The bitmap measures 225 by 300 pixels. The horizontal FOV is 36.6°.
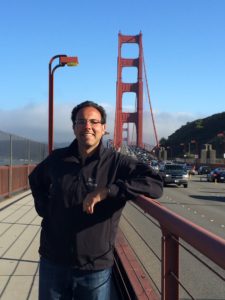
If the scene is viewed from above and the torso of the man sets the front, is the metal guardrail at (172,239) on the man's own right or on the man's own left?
on the man's own left

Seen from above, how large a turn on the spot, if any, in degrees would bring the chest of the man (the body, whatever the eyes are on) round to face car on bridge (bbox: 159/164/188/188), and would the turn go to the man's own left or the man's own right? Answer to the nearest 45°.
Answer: approximately 180°

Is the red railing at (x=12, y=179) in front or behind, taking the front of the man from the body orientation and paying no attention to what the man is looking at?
behind

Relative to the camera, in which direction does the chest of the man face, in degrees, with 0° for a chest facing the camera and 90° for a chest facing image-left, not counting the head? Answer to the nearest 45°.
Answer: approximately 0°
